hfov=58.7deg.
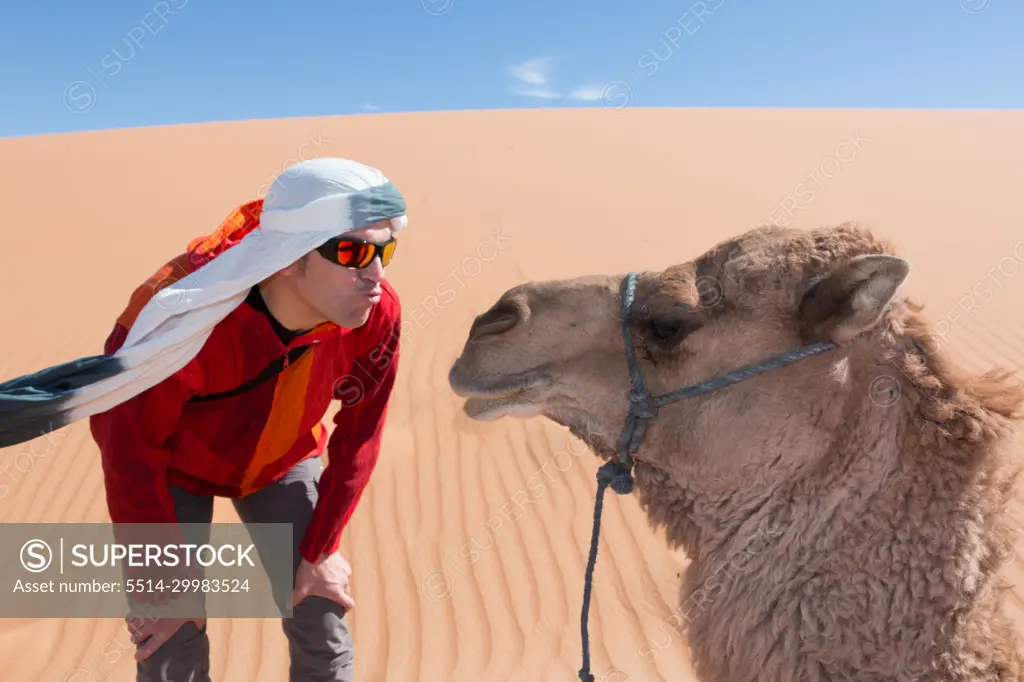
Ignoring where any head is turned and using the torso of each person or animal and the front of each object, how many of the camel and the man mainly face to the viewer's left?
1

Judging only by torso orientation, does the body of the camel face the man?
yes

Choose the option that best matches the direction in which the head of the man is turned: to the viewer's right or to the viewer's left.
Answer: to the viewer's right

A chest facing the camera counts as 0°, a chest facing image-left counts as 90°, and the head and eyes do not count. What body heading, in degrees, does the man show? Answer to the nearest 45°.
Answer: approximately 315°

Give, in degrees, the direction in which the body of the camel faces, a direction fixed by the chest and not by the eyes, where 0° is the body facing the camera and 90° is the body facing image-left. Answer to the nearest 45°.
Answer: approximately 90°

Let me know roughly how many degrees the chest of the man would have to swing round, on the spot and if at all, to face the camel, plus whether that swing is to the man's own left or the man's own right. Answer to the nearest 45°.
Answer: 0° — they already face it

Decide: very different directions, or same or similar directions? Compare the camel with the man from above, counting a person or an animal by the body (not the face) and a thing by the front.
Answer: very different directions
